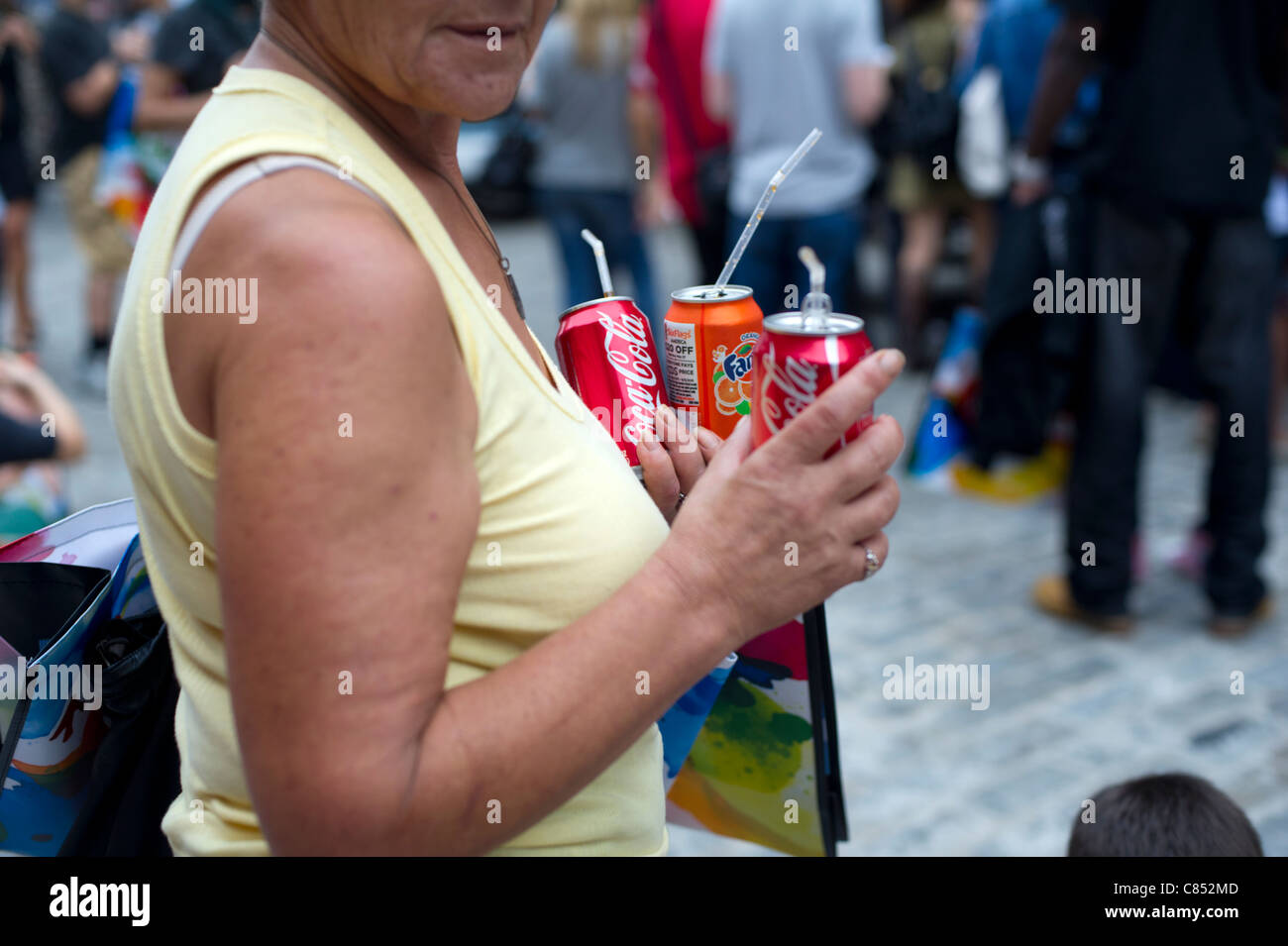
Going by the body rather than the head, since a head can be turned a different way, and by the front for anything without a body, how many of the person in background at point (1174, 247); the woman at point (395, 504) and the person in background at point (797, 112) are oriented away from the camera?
2

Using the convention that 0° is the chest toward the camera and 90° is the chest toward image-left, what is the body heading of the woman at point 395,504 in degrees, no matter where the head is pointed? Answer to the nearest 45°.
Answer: approximately 270°

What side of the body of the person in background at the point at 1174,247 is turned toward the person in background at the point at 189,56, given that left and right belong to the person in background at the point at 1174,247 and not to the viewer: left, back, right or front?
left

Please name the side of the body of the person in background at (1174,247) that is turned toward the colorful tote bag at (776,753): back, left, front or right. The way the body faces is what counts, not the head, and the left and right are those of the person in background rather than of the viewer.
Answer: back

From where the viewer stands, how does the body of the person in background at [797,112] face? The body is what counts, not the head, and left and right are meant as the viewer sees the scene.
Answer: facing away from the viewer

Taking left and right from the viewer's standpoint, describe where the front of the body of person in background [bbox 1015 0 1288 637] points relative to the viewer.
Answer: facing away from the viewer

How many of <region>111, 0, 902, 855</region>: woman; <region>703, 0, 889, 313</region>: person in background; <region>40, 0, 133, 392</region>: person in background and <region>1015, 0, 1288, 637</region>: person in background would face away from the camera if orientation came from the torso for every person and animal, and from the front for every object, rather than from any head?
2

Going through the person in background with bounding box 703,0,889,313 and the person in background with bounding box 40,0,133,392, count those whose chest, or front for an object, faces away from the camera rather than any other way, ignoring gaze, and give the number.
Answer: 1

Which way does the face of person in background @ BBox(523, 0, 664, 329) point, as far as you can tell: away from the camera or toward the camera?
away from the camera

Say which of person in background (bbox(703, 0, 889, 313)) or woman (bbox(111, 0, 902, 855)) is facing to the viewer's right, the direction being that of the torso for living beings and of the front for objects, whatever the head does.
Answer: the woman

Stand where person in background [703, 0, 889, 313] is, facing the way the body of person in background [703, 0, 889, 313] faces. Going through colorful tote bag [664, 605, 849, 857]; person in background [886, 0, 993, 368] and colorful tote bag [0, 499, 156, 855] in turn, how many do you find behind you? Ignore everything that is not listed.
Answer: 2

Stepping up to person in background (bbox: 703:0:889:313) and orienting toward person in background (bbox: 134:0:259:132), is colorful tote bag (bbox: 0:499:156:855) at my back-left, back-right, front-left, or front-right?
front-left
